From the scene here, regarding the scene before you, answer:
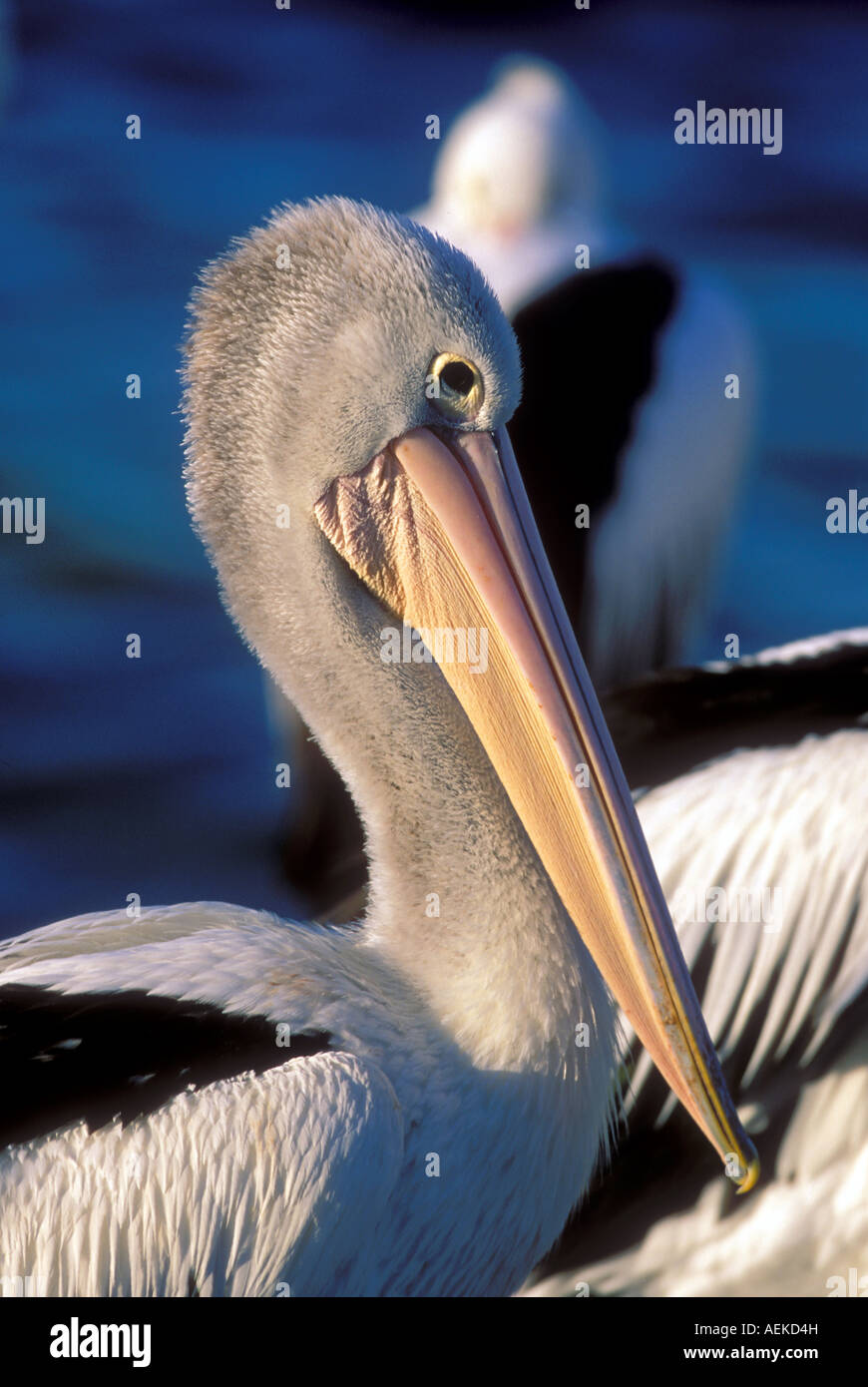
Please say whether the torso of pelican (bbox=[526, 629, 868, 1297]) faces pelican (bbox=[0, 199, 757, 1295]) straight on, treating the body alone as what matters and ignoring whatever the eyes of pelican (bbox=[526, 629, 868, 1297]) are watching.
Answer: no

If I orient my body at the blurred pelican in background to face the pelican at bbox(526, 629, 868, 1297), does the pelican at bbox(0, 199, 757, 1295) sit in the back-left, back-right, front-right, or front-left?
front-right

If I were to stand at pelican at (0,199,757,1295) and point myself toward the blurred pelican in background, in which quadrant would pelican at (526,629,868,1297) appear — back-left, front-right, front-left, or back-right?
front-right

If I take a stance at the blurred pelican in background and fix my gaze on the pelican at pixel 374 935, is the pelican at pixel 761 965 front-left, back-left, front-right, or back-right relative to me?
front-left

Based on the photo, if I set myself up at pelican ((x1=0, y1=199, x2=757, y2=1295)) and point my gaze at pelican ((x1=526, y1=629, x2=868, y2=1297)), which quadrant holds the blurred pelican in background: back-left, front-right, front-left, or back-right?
front-left

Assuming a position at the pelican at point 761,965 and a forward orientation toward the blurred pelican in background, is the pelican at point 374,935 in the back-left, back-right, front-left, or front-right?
back-left
